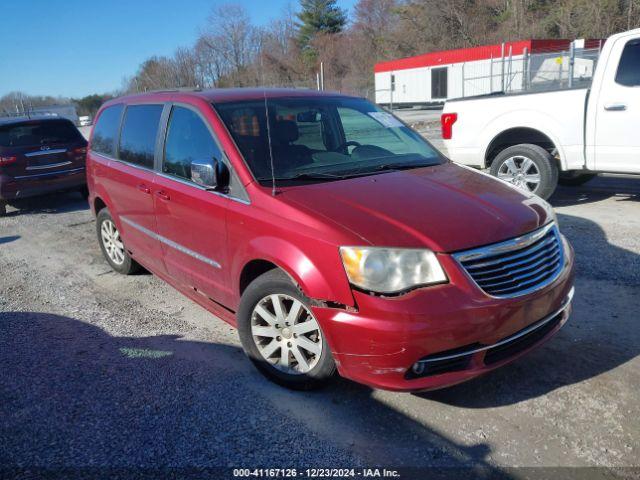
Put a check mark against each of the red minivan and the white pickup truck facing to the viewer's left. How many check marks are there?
0

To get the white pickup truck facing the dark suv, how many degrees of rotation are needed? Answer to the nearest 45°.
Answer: approximately 135° to its right

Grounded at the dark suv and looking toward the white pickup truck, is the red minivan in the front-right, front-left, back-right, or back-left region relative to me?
front-right

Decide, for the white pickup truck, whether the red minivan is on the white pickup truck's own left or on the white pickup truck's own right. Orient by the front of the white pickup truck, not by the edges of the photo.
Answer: on the white pickup truck's own right

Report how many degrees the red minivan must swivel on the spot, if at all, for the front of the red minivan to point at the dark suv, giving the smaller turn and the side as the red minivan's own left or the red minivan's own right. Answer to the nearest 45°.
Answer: approximately 180°

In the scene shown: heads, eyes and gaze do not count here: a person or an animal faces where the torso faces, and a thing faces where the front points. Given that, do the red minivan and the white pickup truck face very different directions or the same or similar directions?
same or similar directions

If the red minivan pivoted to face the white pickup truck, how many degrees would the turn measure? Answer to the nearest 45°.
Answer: approximately 90° to its left

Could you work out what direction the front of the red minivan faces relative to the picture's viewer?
facing the viewer and to the right of the viewer
